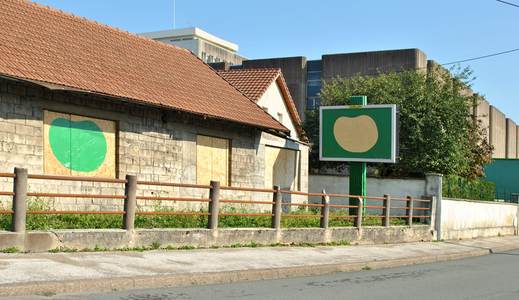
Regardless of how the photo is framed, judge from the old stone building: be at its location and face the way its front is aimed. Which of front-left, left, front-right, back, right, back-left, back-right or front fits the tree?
left

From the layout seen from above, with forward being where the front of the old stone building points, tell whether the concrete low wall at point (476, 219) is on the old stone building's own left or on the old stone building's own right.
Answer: on the old stone building's own left

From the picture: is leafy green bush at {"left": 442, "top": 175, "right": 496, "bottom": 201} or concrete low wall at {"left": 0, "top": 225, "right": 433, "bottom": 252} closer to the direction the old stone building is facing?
the concrete low wall

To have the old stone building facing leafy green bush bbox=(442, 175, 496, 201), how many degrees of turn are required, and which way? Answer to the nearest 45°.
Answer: approximately 90° to its left

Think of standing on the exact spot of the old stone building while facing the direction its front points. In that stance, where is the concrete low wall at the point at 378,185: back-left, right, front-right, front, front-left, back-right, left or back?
left

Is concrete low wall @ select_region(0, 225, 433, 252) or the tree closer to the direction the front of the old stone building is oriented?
the concrete low wall

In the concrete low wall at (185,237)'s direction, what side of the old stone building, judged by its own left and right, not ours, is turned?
front

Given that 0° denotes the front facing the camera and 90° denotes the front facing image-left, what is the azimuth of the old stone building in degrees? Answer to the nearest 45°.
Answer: approximately 315°
